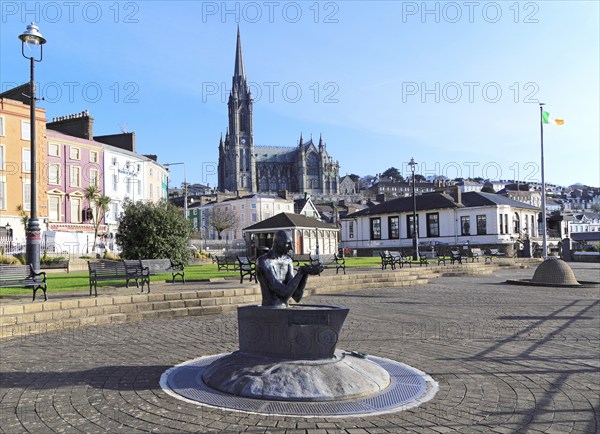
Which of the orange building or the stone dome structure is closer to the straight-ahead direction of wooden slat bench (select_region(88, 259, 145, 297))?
the stone dome structure

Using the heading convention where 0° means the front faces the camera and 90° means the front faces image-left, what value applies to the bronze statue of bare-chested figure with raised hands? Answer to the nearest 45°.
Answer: approximately 315°

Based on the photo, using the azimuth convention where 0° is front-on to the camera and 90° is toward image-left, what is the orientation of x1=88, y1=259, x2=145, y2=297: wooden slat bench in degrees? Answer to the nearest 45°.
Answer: approximately 315°

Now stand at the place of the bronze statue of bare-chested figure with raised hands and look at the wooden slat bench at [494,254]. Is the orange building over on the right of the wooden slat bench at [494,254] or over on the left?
left

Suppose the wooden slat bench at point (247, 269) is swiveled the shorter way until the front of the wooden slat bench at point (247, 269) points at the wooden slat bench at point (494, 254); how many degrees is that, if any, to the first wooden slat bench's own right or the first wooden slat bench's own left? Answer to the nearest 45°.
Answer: approximately 90° to the first wooden slat bench's own left

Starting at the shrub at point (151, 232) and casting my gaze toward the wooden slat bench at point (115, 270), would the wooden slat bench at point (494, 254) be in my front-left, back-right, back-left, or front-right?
back-left

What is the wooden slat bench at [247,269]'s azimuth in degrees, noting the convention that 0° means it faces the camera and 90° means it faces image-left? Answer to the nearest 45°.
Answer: approximately 315°

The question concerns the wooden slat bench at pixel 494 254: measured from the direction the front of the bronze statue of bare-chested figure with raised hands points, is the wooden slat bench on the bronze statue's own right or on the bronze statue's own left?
on the bronze statue's own left
